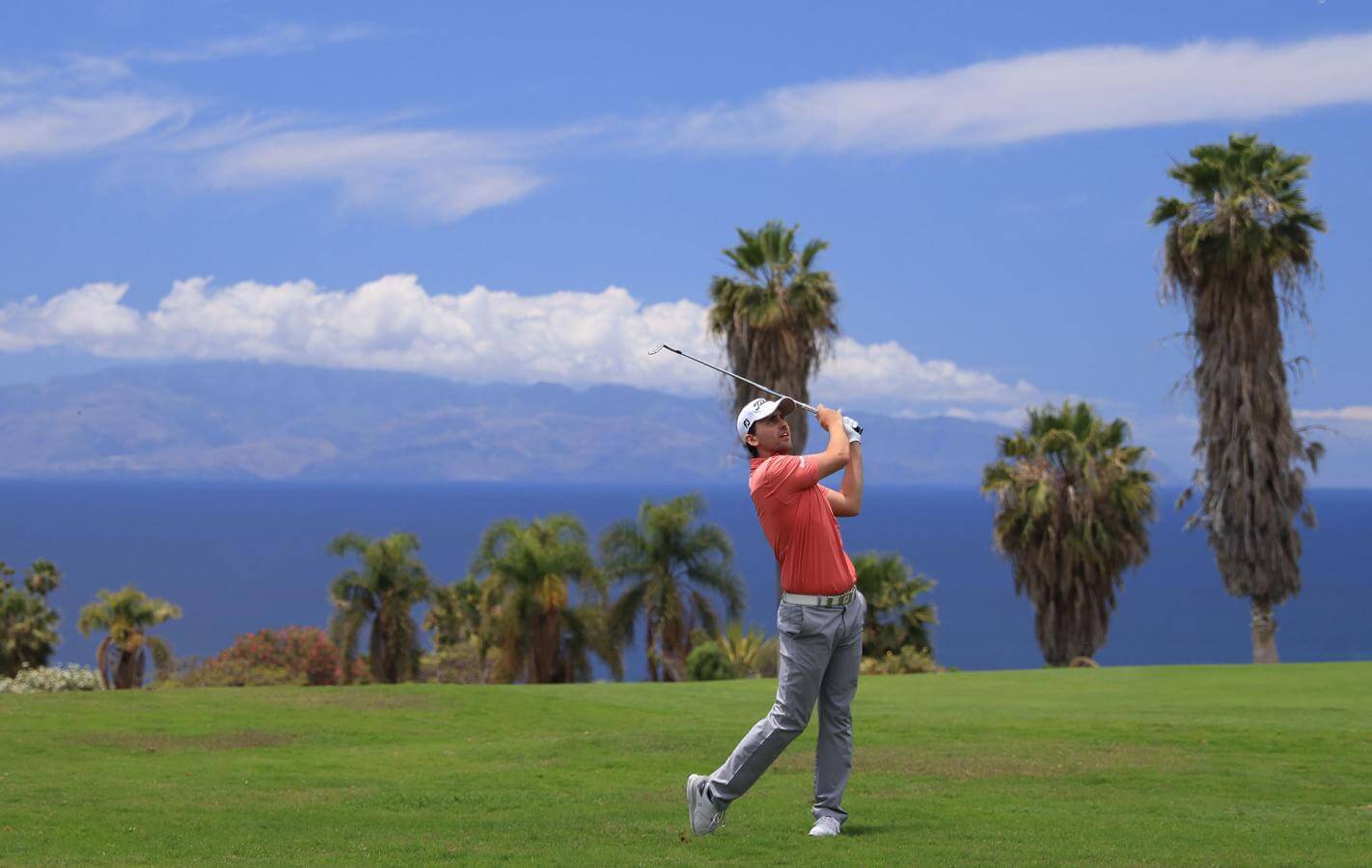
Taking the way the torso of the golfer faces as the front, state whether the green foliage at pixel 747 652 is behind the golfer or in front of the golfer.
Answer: behind

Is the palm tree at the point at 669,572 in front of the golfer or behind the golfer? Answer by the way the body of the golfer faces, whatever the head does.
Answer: behind

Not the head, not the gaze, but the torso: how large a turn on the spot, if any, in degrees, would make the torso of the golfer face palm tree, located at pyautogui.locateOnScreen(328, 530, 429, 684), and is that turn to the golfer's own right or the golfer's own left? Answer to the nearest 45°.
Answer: approximately 135° to the golfer's own left

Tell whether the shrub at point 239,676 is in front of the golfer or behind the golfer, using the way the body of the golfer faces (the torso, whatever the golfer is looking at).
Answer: behind

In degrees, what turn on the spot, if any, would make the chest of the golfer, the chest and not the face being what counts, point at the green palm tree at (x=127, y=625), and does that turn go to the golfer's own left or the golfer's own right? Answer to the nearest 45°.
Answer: approximately 180°

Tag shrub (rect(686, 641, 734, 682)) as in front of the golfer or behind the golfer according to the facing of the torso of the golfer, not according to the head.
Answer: behind

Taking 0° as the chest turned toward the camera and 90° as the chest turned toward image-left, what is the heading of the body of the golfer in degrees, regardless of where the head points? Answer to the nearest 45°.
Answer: approximately 315°
